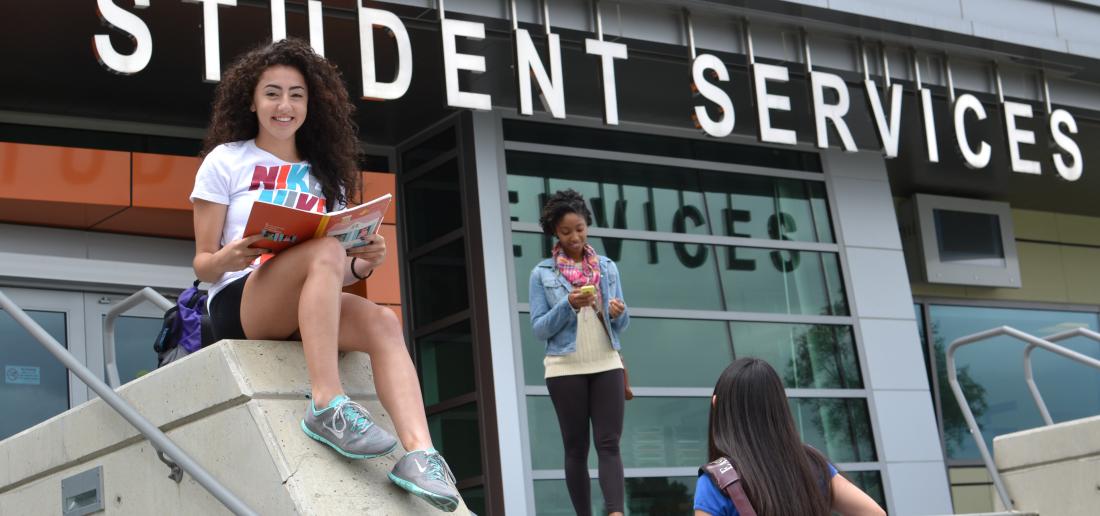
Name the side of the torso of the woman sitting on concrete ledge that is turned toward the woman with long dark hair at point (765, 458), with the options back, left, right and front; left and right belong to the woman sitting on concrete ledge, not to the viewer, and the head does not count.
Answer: front

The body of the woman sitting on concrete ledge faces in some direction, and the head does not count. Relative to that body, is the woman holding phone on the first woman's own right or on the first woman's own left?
on the first woman's own left

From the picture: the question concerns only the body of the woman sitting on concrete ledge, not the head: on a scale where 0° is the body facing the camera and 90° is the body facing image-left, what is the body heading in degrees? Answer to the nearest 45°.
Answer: approximately 315°

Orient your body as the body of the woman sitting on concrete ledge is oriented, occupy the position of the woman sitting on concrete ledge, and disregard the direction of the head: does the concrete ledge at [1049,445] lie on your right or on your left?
on your left

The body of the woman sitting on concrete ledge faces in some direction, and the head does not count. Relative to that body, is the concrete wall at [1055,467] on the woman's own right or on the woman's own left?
on the woman's own left

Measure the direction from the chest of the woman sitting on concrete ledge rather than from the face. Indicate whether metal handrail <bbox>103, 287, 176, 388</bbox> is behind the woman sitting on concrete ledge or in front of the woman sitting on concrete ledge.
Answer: behind

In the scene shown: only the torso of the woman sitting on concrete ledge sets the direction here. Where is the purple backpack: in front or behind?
behind
